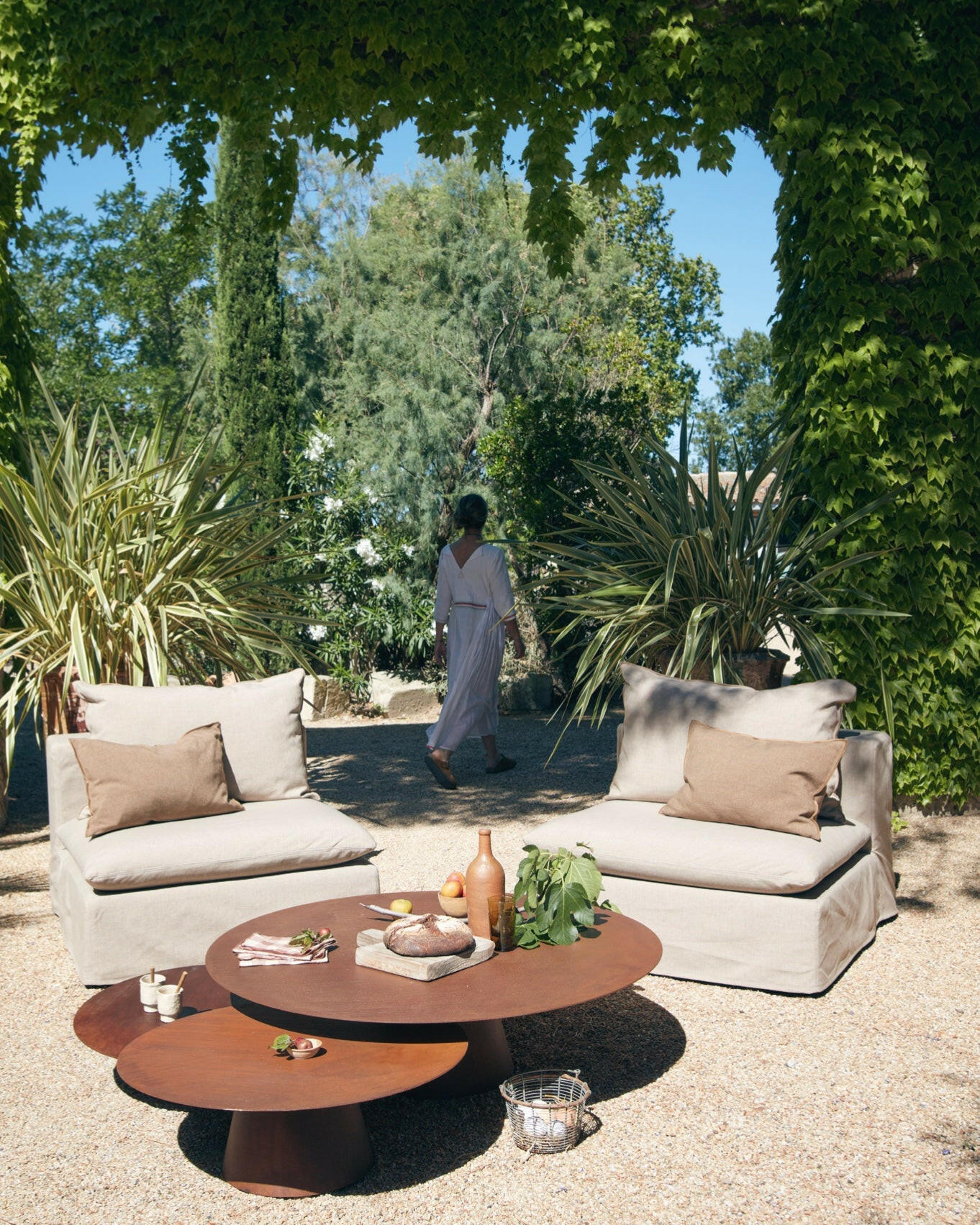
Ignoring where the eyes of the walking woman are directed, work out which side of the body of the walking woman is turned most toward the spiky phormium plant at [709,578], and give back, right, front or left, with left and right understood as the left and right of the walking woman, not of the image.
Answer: right

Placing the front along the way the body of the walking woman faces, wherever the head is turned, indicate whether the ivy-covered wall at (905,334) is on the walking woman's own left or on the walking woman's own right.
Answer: on the walking woman's own right

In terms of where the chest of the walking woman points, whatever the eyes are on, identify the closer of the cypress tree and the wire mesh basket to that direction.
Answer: the cypress tree

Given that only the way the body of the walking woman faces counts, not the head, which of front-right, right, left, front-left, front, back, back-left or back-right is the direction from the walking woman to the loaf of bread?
back-right

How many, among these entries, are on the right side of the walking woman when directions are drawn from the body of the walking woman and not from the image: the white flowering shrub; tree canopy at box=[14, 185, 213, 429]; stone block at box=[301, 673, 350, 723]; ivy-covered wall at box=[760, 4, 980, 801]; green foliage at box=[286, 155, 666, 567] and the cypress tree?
1

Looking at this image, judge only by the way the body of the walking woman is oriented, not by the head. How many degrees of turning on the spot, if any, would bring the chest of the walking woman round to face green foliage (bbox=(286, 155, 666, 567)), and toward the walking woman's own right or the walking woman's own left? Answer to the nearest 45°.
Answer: approximately 45° to the walking woman's own left

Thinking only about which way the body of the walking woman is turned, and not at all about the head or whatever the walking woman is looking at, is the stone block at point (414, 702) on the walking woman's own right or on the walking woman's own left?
on the walking woman's own left

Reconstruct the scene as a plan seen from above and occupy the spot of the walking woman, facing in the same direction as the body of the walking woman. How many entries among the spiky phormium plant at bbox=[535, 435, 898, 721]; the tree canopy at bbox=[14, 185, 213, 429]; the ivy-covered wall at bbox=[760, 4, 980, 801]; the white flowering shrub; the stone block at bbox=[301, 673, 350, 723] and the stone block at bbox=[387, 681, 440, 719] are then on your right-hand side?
2

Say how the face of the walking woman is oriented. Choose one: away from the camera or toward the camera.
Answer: away from the camera

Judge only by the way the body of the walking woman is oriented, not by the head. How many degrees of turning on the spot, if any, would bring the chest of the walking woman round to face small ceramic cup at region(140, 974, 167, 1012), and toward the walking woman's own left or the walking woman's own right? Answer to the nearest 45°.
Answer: approximately 135° to the walking woman's own right

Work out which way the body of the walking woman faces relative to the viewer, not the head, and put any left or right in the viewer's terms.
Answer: facing away from the viewer and to the right of the viewer

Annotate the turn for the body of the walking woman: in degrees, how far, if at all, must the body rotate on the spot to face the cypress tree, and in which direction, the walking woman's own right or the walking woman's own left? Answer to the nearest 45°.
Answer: approximately 90° to the walking woman's own left

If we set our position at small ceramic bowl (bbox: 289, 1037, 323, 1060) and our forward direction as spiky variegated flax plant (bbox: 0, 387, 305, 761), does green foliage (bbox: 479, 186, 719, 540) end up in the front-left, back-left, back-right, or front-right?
front-right

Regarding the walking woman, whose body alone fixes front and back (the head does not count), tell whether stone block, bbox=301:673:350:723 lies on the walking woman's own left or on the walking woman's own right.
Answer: on the walking woman's own left

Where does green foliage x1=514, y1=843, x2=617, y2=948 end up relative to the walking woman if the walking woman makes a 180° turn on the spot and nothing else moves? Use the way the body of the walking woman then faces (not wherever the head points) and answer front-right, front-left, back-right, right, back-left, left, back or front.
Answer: front-left
